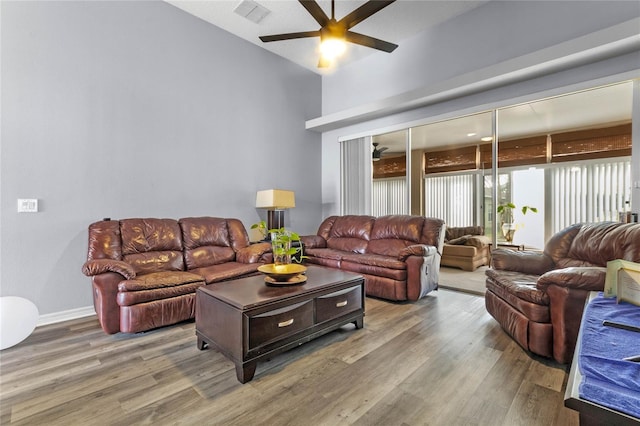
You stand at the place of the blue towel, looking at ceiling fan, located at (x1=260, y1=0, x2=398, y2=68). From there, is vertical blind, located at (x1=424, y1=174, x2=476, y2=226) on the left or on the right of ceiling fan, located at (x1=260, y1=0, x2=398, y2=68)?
right

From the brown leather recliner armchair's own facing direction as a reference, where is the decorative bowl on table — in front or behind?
in front

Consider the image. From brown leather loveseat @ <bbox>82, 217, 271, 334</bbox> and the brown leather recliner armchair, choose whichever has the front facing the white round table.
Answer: the brown leather recliner armchair

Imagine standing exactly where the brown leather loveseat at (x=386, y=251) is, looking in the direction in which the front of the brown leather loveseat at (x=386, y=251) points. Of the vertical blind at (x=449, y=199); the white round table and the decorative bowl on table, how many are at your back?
1

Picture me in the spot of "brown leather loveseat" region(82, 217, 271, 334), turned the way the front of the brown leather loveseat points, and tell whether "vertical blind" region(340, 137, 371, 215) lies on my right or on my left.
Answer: on my left

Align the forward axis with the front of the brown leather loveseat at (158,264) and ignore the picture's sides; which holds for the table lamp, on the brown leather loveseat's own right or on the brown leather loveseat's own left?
on the brown leather loveseat's own left

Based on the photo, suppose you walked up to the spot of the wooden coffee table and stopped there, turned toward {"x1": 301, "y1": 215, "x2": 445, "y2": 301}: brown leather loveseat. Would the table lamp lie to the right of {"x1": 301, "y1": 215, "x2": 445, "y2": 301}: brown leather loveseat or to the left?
left

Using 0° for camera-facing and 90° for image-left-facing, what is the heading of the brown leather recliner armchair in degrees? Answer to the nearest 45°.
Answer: approximately 45°

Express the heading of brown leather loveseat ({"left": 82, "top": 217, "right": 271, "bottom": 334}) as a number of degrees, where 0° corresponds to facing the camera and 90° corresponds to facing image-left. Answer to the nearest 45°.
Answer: approximately 315°
